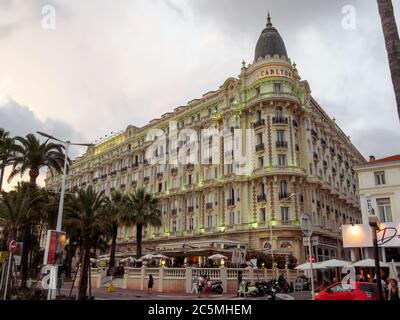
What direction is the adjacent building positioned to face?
toward the camera

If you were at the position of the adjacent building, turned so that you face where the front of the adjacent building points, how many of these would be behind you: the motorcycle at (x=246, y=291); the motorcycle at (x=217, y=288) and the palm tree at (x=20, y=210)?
0

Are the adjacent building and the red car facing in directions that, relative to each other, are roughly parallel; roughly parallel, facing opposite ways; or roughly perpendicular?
roughly perpendicular

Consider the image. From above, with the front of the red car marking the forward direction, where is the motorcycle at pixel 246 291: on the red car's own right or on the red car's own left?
on the red car's own right

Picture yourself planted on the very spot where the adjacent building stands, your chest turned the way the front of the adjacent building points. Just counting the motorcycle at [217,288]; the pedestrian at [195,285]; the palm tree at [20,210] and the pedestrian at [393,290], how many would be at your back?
0

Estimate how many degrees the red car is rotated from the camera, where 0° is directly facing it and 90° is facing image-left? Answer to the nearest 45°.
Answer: approximately 90°

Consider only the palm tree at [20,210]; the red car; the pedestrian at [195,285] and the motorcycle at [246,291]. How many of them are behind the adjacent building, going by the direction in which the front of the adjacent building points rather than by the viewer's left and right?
0

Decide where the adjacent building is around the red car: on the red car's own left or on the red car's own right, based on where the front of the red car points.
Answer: on the red car's own right

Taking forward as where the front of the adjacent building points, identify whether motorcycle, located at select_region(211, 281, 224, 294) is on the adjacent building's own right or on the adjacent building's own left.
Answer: on the adjacent building's own right

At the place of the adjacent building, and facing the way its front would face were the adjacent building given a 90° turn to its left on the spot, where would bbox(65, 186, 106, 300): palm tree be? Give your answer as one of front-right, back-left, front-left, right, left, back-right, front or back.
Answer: back-right

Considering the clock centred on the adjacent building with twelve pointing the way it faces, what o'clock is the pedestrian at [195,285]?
The pedestrian is roughly at 2 o'clock from the adjacent building.

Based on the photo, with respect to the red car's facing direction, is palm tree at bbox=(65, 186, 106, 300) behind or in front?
in front

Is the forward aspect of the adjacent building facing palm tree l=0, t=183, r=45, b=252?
no

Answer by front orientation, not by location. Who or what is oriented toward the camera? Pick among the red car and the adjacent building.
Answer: the adjacent building

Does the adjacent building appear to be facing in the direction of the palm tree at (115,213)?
no

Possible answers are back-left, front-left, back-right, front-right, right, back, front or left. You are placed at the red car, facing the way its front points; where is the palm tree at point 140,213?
front-right

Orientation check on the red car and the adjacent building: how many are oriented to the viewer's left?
1
